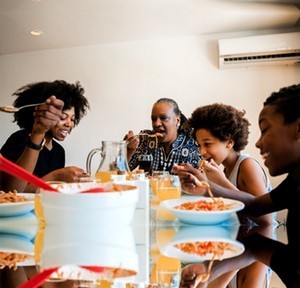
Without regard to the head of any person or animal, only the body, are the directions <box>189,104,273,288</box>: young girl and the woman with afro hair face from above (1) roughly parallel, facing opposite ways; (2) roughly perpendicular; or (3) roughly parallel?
roughly parallel, facing opposite ways

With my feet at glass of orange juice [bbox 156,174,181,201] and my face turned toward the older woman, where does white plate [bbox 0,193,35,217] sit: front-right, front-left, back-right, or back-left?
back-left

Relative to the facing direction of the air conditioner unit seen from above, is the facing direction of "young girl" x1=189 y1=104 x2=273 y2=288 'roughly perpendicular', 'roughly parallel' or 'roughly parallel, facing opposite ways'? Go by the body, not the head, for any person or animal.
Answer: roughly perpendicular

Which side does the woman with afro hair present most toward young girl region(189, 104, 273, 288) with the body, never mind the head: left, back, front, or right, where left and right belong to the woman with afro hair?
front

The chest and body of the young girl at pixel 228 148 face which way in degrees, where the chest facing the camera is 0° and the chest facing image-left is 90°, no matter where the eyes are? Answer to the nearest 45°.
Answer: approximately 90°

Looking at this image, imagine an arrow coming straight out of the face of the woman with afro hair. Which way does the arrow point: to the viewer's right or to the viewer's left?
to the viewer's right

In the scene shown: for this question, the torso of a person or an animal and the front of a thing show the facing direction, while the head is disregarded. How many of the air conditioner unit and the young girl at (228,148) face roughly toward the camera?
1

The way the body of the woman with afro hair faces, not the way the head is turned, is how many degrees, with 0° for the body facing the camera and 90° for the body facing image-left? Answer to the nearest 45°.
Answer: approximately 315°

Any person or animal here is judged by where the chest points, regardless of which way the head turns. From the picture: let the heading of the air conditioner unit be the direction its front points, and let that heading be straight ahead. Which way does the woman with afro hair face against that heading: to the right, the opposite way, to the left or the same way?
to the left

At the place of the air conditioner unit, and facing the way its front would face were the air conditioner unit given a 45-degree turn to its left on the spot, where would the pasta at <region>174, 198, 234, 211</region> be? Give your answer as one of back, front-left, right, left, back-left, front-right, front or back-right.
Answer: front-right

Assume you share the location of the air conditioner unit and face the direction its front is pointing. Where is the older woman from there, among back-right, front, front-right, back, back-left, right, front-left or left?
front-right

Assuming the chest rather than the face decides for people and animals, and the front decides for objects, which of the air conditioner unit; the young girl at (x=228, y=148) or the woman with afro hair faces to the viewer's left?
the young girl

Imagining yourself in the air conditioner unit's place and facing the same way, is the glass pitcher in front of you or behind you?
in front

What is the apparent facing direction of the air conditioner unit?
toward the camera

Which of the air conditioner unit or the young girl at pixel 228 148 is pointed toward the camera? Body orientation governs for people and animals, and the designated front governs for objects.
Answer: the air conditioner unit
